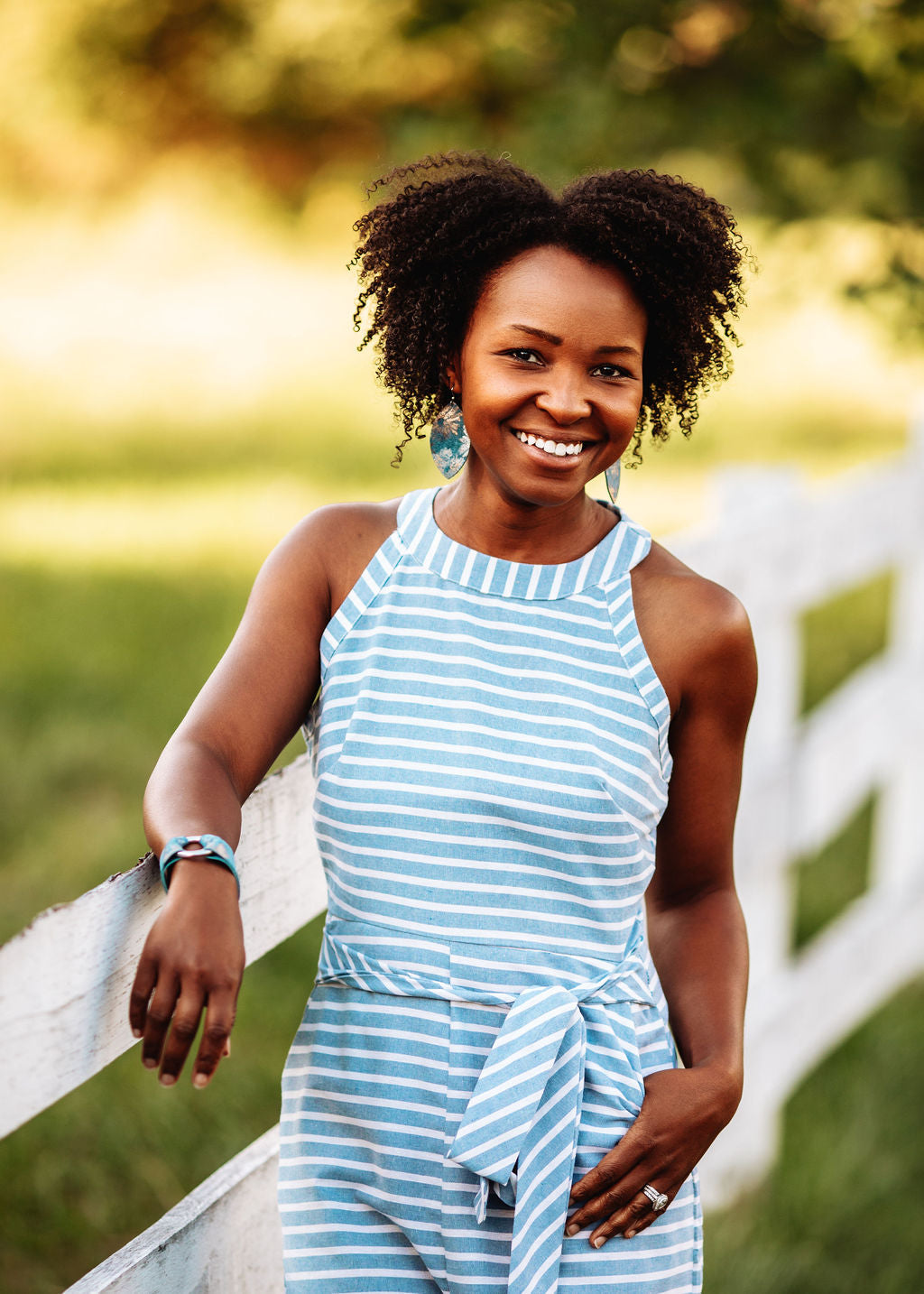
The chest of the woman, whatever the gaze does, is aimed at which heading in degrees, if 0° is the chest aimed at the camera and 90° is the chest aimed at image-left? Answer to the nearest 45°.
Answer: approximately 0°

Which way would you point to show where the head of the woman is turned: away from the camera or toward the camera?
toward the camera
